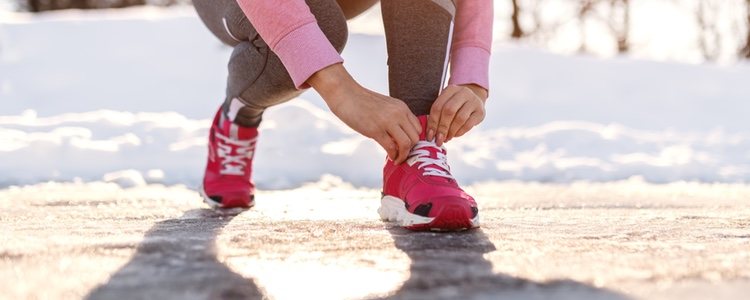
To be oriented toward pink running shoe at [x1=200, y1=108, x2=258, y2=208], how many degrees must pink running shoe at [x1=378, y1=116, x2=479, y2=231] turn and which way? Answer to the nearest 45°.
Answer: approximately 180°

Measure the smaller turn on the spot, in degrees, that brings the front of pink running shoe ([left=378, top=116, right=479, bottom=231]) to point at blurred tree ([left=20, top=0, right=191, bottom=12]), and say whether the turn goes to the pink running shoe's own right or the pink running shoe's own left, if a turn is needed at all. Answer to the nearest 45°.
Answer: approximately 180°

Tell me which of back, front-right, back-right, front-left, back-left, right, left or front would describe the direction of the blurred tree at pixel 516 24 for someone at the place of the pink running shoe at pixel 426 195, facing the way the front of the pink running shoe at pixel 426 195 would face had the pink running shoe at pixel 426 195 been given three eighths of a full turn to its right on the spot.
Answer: right

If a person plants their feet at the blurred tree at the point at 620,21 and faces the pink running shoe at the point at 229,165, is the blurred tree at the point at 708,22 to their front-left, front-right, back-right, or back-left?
back-left

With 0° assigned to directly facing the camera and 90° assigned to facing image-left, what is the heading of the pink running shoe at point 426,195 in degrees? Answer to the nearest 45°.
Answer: approximately 315°
